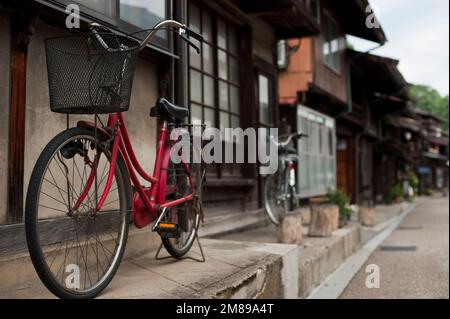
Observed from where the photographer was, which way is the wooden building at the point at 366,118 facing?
facing the viewer and to the right of the viewer

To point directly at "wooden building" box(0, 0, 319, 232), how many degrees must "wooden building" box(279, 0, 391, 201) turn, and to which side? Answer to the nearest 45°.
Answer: approximately 45° to its right

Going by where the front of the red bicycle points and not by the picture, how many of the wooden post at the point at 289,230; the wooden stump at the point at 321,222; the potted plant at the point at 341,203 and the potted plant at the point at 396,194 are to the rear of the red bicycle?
4

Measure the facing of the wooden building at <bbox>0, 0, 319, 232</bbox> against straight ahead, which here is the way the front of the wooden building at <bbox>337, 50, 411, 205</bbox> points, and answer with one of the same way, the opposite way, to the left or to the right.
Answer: the same way

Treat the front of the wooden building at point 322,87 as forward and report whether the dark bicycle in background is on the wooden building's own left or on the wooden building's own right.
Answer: on the wooden building's own right

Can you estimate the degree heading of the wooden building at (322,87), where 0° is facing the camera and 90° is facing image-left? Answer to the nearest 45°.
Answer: approximately 315°

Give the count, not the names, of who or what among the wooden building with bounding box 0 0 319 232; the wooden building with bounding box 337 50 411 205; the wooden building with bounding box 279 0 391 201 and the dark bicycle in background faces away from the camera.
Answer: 0

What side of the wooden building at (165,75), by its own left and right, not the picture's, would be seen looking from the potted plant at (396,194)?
left

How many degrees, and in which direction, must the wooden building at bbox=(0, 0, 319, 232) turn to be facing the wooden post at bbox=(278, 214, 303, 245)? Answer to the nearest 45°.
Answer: approximately 90° to its left

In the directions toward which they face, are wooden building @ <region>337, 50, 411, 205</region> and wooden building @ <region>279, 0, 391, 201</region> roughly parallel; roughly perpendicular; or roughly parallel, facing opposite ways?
roughly parallel

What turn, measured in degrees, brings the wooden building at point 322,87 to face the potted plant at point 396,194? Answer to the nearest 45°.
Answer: approximately 135° to its left

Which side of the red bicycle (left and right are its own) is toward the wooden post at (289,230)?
back

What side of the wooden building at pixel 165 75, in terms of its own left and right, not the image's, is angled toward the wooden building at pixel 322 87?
left

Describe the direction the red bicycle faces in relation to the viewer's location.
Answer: facing the viewer and to the left of the viewer

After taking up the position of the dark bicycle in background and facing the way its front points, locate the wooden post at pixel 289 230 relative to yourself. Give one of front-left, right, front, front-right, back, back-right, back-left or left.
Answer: front-left
